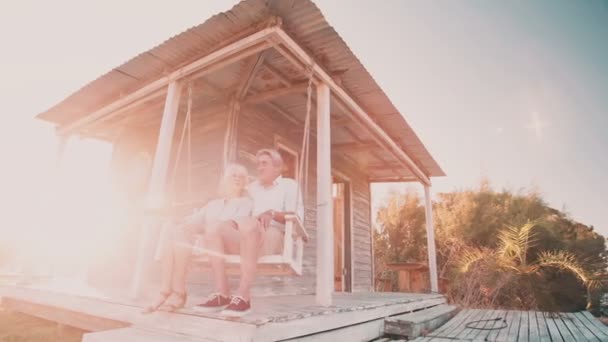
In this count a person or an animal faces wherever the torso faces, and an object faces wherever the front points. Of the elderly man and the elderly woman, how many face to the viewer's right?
0

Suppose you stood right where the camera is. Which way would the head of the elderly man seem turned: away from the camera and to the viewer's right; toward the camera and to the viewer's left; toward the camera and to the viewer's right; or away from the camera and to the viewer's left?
toward the camera and to the viewer's left

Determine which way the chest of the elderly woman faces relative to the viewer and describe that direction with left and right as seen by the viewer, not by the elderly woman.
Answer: facing the viewer and to the left of the viewer
